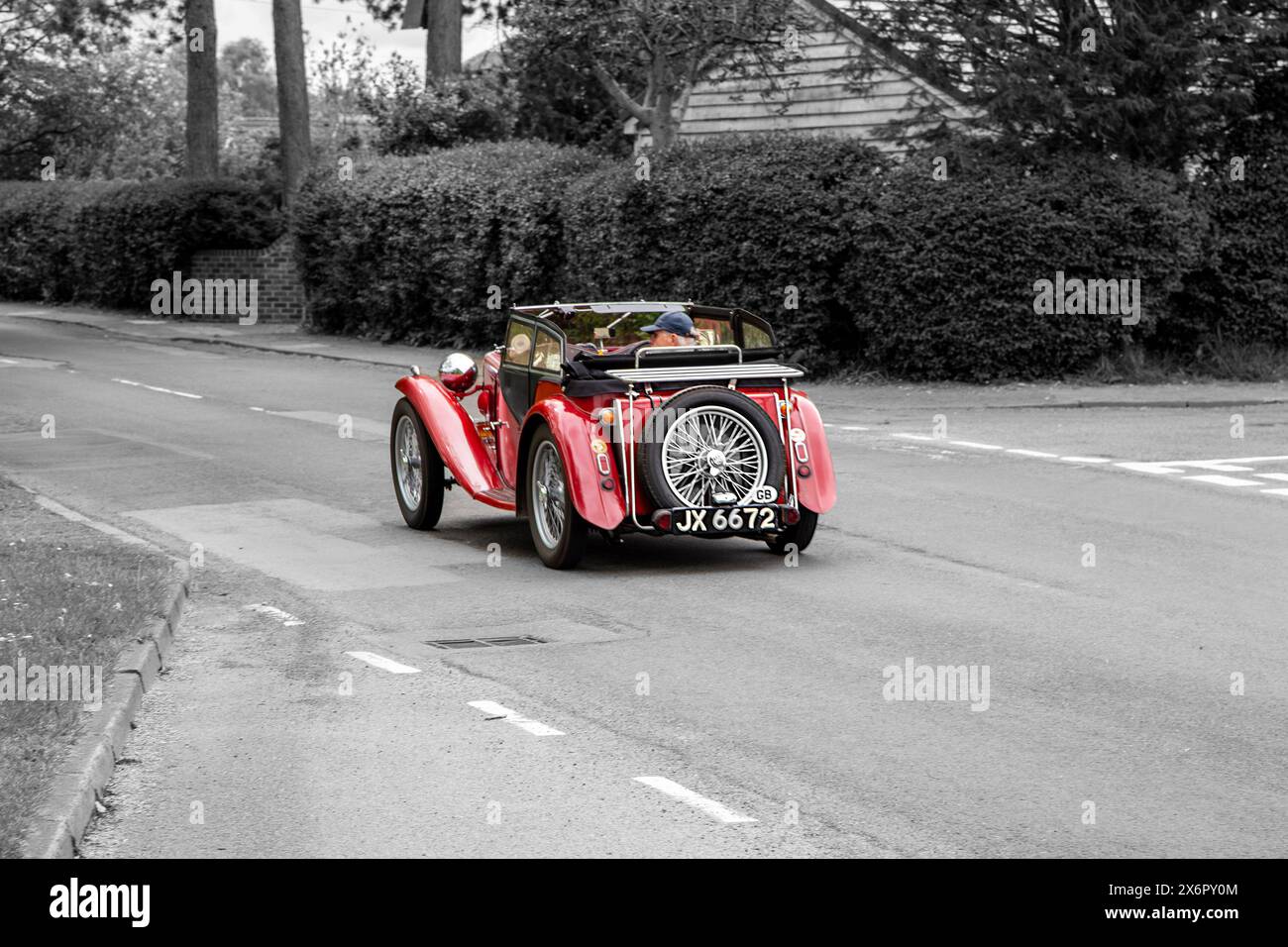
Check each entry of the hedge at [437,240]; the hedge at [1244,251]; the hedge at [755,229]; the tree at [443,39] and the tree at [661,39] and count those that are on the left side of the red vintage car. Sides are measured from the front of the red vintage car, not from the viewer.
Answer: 0

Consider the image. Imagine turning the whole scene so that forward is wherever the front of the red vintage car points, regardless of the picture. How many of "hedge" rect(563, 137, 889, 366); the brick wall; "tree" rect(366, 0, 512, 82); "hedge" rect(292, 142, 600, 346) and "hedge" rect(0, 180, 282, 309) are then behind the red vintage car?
0

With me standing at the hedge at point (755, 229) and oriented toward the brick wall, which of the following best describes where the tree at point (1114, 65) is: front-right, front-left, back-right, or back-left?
back-right

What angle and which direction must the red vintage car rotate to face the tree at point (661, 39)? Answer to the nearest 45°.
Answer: approximately 45° to its right

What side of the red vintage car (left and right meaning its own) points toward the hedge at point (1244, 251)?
right

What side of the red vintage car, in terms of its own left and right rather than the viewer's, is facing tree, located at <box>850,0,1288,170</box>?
right

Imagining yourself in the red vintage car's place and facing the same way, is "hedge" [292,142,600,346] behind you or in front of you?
in front

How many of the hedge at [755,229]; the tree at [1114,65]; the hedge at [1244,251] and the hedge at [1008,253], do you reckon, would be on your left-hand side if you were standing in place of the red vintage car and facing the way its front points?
0

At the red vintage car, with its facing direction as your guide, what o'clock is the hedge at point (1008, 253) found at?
The hedge is roughly at 2 o'clock from the red vintage car.

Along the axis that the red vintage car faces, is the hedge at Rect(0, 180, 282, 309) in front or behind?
in front

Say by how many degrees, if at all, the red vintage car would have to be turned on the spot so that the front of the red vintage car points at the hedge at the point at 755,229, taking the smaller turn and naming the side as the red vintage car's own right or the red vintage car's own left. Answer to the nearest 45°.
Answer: approximately 45° to the red vintage car's own right

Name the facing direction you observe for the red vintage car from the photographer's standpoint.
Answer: facing away from the viewer and to the left of the viewer

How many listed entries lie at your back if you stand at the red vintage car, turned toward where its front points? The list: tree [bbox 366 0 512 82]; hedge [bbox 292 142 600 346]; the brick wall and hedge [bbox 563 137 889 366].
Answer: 0

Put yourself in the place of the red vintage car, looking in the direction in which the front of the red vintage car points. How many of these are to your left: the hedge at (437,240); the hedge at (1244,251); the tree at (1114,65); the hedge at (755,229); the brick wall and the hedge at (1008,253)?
0

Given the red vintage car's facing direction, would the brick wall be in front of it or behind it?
in front
